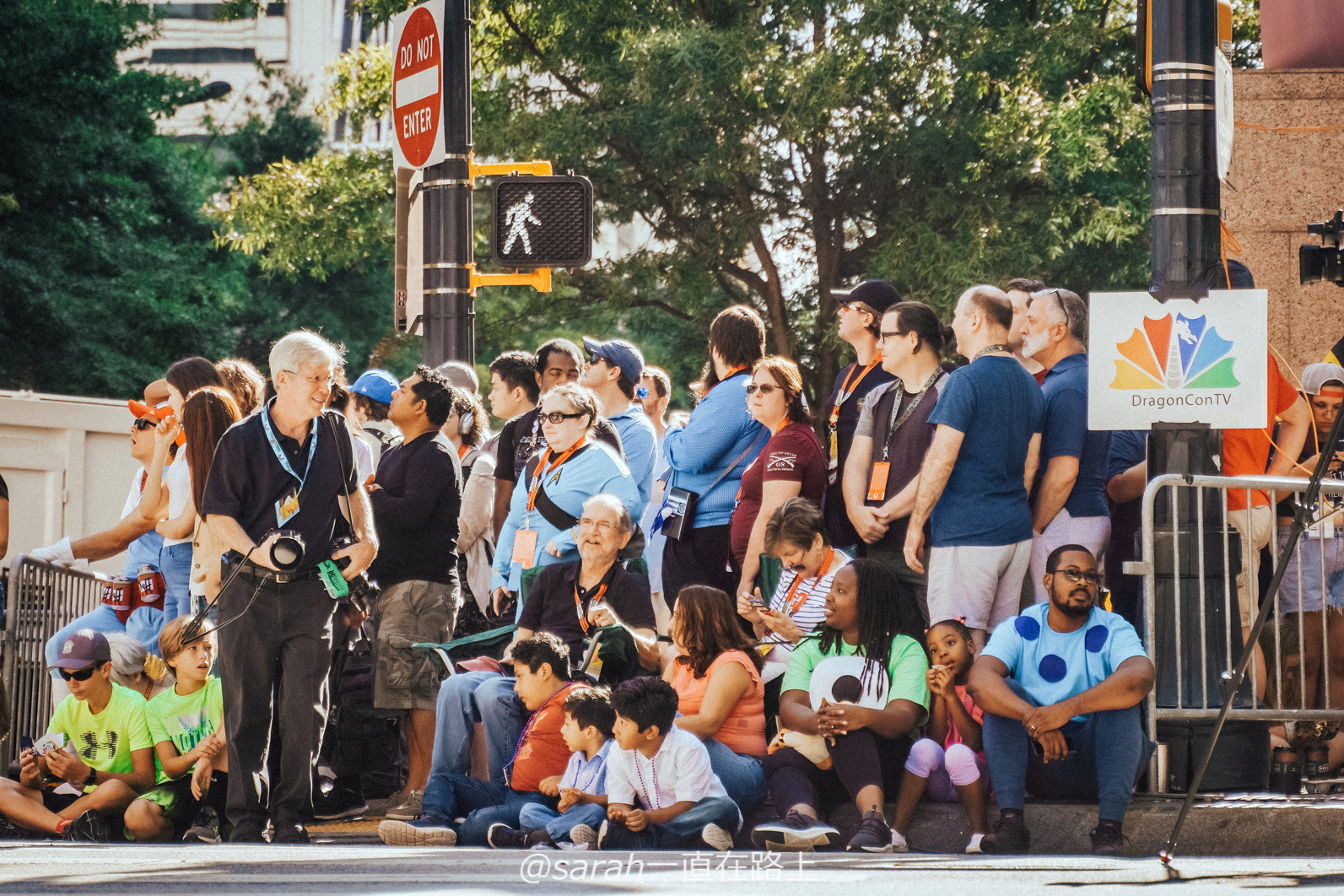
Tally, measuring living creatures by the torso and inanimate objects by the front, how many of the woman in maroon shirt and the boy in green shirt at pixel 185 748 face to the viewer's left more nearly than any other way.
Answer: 1

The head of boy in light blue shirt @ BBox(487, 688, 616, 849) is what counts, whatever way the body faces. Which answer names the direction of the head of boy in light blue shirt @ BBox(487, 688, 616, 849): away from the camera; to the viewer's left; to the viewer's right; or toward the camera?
to the viewer's left

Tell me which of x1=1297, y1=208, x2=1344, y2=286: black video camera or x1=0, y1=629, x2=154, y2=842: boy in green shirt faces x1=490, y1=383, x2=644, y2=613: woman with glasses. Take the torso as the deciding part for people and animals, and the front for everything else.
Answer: the black video camera

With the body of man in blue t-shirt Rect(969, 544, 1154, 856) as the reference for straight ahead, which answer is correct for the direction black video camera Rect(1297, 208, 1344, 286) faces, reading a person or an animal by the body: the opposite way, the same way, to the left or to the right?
to the right

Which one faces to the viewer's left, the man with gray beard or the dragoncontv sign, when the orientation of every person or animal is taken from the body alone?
the man with gray beard

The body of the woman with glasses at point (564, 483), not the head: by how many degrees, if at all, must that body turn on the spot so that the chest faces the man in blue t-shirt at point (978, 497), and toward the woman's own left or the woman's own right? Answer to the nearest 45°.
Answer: approximately 90° to the woman's own left

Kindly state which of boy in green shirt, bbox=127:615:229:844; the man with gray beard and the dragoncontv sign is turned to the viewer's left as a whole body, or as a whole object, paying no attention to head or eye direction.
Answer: the man with gray beard

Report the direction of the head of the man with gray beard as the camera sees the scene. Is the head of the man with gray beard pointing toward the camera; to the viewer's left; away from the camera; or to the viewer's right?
to the viewer's left

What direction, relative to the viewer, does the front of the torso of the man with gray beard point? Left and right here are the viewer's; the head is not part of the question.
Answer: facing to the left of the viewer

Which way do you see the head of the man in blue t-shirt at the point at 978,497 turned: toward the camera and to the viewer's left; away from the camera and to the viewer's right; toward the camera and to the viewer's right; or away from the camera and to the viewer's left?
away from the camera and to the viewer's left

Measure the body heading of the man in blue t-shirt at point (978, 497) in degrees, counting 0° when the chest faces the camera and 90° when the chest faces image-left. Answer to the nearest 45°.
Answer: approximately 135°

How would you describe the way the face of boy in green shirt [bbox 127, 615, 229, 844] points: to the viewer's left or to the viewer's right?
to the viewer's right

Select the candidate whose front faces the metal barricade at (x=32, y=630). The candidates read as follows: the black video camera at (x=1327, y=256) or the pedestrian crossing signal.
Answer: the black video camera
